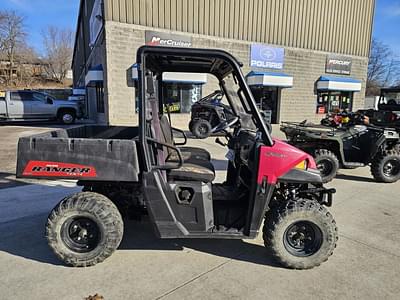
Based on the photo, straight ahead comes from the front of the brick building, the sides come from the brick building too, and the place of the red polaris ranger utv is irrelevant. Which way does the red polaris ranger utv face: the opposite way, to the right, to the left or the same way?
to the left

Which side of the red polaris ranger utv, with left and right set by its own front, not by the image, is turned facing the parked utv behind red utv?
left

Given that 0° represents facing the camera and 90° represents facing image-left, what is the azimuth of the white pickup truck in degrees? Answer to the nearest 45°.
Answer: approximately 270°

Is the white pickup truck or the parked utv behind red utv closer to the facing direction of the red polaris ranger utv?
the parked utv behind red utv

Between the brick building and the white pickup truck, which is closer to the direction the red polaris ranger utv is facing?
the brick building

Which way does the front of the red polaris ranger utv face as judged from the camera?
facing to the right of the viewer

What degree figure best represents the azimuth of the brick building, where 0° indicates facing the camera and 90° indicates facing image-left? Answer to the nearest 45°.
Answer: approximately 0°

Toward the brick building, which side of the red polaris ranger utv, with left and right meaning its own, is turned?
left

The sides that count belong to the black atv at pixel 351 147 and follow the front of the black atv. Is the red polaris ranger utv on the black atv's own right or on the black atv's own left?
on the black atv's own right

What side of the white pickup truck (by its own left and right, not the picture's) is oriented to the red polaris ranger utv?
right
